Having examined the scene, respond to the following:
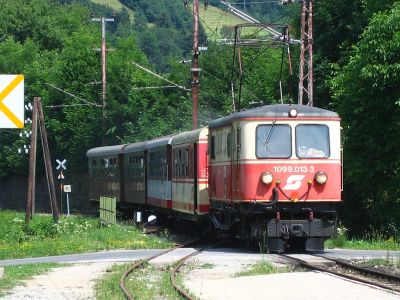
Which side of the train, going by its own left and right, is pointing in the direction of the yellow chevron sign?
right

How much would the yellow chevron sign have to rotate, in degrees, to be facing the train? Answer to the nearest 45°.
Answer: approximately 135° to its left

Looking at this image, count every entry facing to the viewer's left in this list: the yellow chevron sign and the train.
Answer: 0

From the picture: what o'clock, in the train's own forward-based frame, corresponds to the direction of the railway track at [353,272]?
The railway track is roughly at 1 o'clock from the train.

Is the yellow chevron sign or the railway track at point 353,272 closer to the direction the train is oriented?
the railway track

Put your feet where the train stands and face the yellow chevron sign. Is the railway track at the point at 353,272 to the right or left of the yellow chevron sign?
left

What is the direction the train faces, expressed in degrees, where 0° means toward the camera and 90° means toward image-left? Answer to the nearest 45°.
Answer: approximately 315°

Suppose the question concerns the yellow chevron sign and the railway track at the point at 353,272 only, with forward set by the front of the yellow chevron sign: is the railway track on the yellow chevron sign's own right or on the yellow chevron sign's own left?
on the yellow chevron sign's own left

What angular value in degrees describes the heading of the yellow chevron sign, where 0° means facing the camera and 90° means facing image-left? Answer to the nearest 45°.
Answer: approximately 0°
